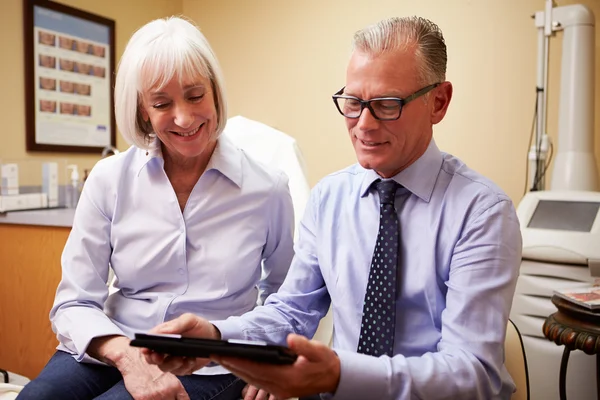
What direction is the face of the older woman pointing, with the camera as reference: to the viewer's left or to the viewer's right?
to the viewer's right

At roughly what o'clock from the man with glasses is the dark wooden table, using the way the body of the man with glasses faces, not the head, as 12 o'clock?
The dark wooden table is roughly at 6 o'clock from the man with glasses.

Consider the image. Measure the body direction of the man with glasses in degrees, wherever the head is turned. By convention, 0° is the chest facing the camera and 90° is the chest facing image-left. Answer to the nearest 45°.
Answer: approximately 45°

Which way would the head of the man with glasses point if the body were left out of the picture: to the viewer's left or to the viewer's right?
to the viewer's left

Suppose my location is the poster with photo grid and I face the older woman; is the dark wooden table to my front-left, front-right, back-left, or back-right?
front-left

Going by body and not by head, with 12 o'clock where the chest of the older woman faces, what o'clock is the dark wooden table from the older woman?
The dark wooden table is roughly at 9 o'clock from the older woman.

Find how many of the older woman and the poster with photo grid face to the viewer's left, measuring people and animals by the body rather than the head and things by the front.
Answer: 0

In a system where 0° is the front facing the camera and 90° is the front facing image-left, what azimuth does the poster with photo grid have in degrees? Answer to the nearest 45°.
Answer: approximately 315°

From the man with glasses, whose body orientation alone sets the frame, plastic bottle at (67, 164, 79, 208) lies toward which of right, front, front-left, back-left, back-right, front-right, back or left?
right

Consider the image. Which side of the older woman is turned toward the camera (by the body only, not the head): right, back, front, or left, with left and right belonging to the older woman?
front
